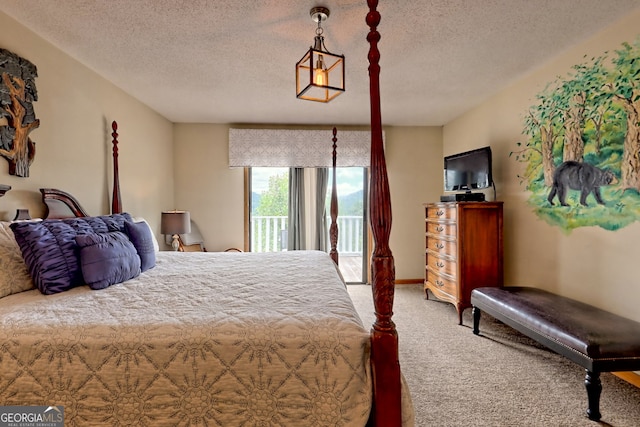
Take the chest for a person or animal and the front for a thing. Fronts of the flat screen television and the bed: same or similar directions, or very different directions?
very different directions

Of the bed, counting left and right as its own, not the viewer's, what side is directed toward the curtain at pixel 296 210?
left

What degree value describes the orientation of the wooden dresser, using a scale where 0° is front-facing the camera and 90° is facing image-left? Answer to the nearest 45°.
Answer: approximately 45°

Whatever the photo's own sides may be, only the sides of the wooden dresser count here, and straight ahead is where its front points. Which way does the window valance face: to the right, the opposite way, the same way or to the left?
to the left

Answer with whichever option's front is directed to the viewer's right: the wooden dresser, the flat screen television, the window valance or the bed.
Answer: the bed

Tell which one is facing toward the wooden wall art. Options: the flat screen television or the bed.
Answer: the flat screen television

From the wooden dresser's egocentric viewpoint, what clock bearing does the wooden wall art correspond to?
The wooden wall art is roughly at 12 o'clock from the wooden dresser.

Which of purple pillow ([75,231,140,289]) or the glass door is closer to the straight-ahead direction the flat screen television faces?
the purple pillow

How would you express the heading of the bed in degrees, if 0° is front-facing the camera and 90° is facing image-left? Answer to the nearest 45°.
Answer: approximately 270°

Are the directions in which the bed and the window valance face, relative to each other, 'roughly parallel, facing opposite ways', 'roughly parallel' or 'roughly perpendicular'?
roughly perpendicular

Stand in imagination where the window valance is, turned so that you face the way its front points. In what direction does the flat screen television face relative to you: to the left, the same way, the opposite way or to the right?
to the right

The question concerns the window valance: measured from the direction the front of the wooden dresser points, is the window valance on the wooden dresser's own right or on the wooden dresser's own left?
on the wooden dresser's own right

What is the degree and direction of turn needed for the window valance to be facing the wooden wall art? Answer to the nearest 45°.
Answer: approximately 45° to its right
